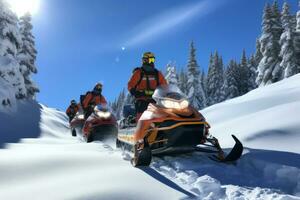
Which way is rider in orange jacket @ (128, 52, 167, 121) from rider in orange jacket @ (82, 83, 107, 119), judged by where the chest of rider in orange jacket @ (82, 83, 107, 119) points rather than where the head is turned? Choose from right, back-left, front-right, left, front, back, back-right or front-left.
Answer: front-right

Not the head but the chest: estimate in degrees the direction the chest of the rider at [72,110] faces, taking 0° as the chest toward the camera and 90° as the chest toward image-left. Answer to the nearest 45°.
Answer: approximately 315°

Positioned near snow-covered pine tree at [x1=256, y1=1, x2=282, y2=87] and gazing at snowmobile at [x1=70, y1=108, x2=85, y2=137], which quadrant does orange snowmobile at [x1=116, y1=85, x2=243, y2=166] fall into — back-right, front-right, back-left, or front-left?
front-left

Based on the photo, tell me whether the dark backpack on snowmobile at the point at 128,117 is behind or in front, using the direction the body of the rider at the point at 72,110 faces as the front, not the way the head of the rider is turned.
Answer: in front

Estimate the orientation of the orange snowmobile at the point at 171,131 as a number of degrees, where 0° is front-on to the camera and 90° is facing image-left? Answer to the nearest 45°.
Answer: approximately 315°

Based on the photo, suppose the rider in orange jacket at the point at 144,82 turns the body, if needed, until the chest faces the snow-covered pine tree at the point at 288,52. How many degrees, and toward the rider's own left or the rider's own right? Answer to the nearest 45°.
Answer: approximately 90° to the rider's own left

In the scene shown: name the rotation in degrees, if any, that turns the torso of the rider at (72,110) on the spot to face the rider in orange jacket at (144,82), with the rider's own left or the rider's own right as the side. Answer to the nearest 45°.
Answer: approximately 45° to the rider's own right

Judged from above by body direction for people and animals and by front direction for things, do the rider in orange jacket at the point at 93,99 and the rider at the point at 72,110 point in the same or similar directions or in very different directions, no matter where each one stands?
same or similar directions

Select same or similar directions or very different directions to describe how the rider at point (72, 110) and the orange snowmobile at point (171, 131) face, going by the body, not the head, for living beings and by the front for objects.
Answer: same or similar directions

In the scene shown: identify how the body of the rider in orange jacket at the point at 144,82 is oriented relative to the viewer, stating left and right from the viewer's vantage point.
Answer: facing the viewer and to the right of the viewer

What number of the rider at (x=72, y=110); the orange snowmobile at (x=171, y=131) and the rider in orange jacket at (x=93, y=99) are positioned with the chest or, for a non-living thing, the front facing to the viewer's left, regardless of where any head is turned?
0

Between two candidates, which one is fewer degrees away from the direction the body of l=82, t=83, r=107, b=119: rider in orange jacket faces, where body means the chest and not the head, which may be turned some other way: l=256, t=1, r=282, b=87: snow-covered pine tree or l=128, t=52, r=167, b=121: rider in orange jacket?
the rider in orange jacket
